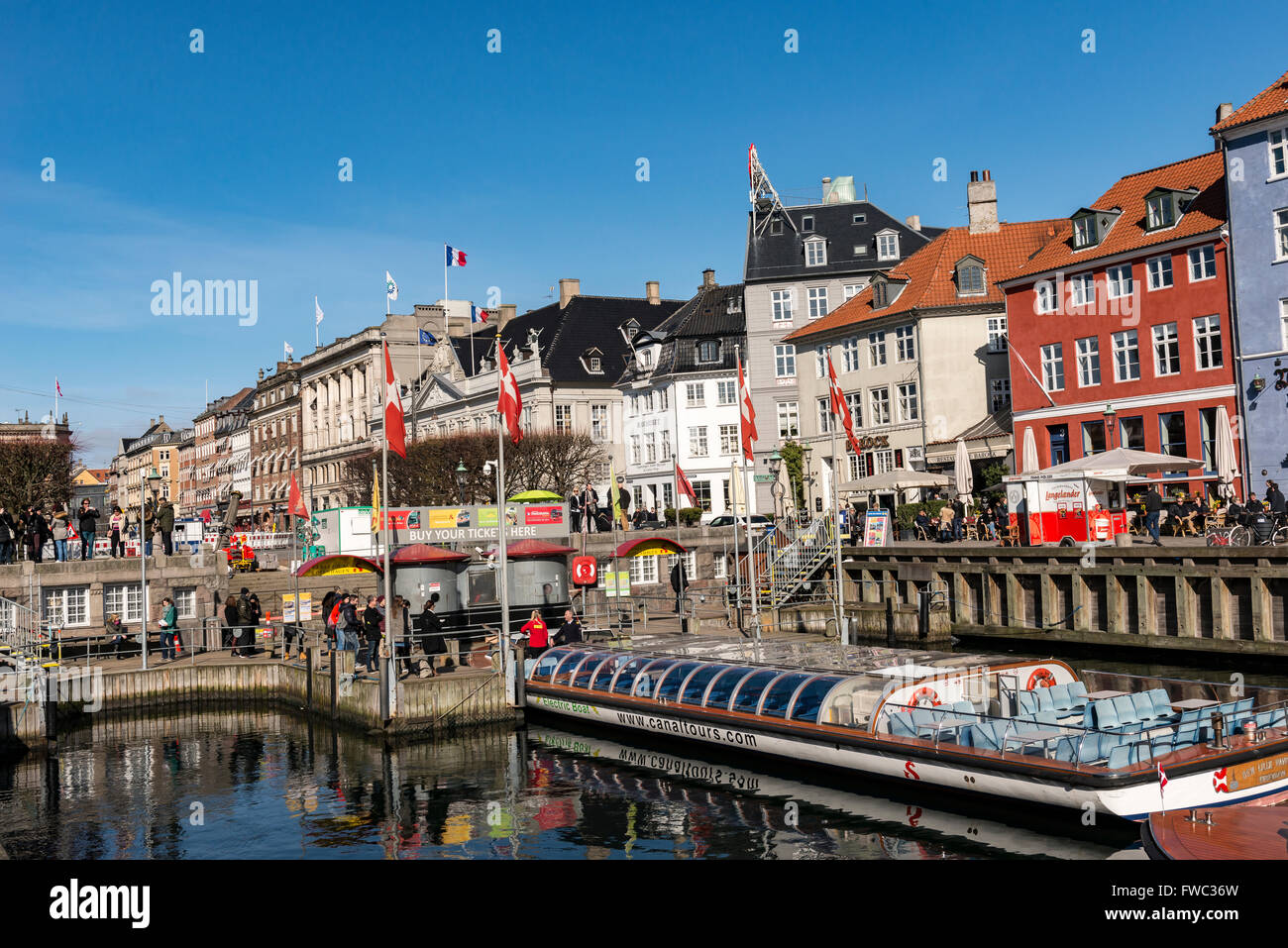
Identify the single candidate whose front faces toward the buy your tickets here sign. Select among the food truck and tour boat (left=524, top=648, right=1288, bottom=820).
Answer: the tour boat

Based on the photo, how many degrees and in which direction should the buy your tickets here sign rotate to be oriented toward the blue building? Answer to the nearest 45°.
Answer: approximately 90° to its left

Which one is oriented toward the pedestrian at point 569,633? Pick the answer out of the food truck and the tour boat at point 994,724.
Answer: the tour boat

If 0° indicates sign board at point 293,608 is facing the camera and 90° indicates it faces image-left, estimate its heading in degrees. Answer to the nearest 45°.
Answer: approximately 0°

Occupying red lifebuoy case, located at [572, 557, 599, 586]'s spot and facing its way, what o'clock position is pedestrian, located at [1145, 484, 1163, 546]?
The pedestrian is roughly at 9 o'clock from the red lifebuoy case.

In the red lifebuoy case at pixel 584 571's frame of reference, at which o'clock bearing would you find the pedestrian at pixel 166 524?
The pedestrian is roughly at 4 o'clock from the red lifebuoy case.

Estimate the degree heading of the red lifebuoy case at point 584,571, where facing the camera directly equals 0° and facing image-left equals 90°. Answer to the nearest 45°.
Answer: approximately 0°

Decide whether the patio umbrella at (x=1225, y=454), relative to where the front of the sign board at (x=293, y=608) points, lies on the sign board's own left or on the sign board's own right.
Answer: on the sign board's own left

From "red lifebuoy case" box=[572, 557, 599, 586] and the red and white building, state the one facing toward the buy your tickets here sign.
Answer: the red and white building

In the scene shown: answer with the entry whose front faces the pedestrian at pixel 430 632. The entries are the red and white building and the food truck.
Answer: the red and white building
